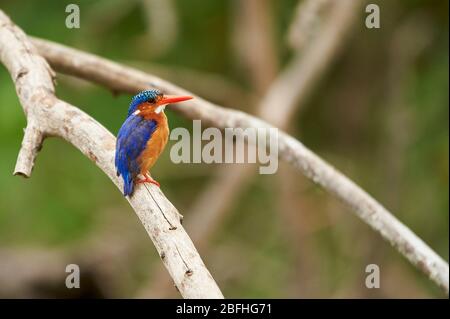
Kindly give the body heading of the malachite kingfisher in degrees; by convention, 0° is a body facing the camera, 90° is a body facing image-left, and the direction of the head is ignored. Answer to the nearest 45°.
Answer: approximately 270°
